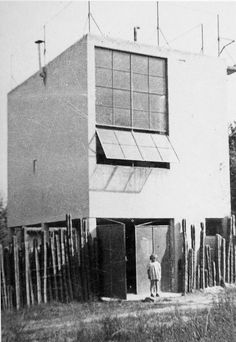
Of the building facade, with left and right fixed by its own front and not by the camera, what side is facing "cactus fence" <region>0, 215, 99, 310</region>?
right
